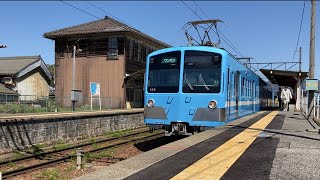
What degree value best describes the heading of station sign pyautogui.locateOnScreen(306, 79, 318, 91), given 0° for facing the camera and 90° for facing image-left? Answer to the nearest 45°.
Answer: approximately 0°

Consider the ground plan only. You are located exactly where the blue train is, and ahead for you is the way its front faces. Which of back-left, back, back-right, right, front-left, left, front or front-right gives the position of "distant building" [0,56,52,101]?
right

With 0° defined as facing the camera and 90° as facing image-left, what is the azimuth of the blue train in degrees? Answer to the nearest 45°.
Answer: approximately 45°

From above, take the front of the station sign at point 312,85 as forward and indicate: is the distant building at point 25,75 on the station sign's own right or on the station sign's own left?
on the station sign's own right

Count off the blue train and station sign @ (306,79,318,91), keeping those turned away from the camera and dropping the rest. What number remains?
0
